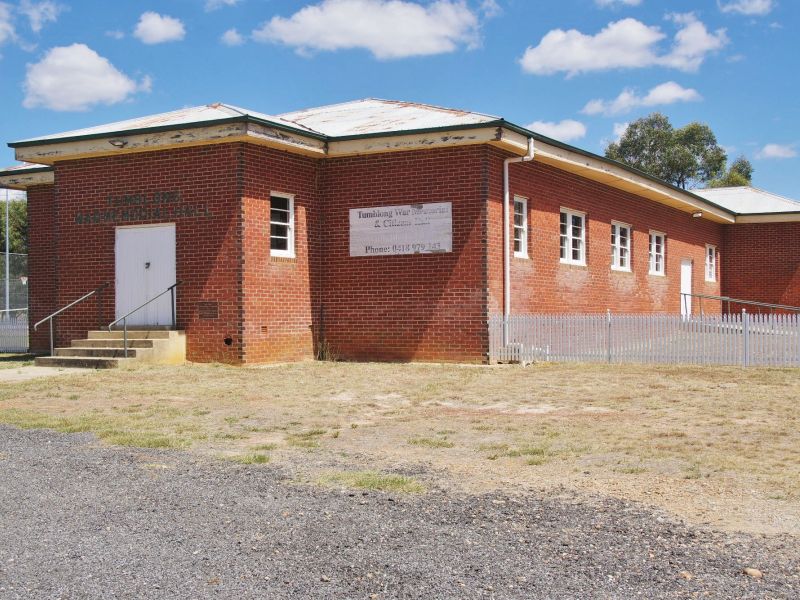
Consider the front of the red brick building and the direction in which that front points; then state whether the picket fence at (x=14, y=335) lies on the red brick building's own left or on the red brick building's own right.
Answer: on the red brick building's own right

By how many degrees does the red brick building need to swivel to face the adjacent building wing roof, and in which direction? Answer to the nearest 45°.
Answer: approximately 180°

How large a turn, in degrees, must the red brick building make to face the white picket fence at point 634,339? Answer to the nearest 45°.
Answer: approximately 135° to its left

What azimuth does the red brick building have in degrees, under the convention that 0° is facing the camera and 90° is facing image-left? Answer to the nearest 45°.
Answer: approximately 45°
